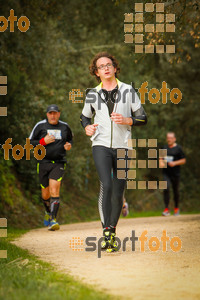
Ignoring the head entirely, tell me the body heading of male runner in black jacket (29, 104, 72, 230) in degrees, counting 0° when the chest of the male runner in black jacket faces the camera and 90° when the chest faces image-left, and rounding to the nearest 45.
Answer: approximately 0°
